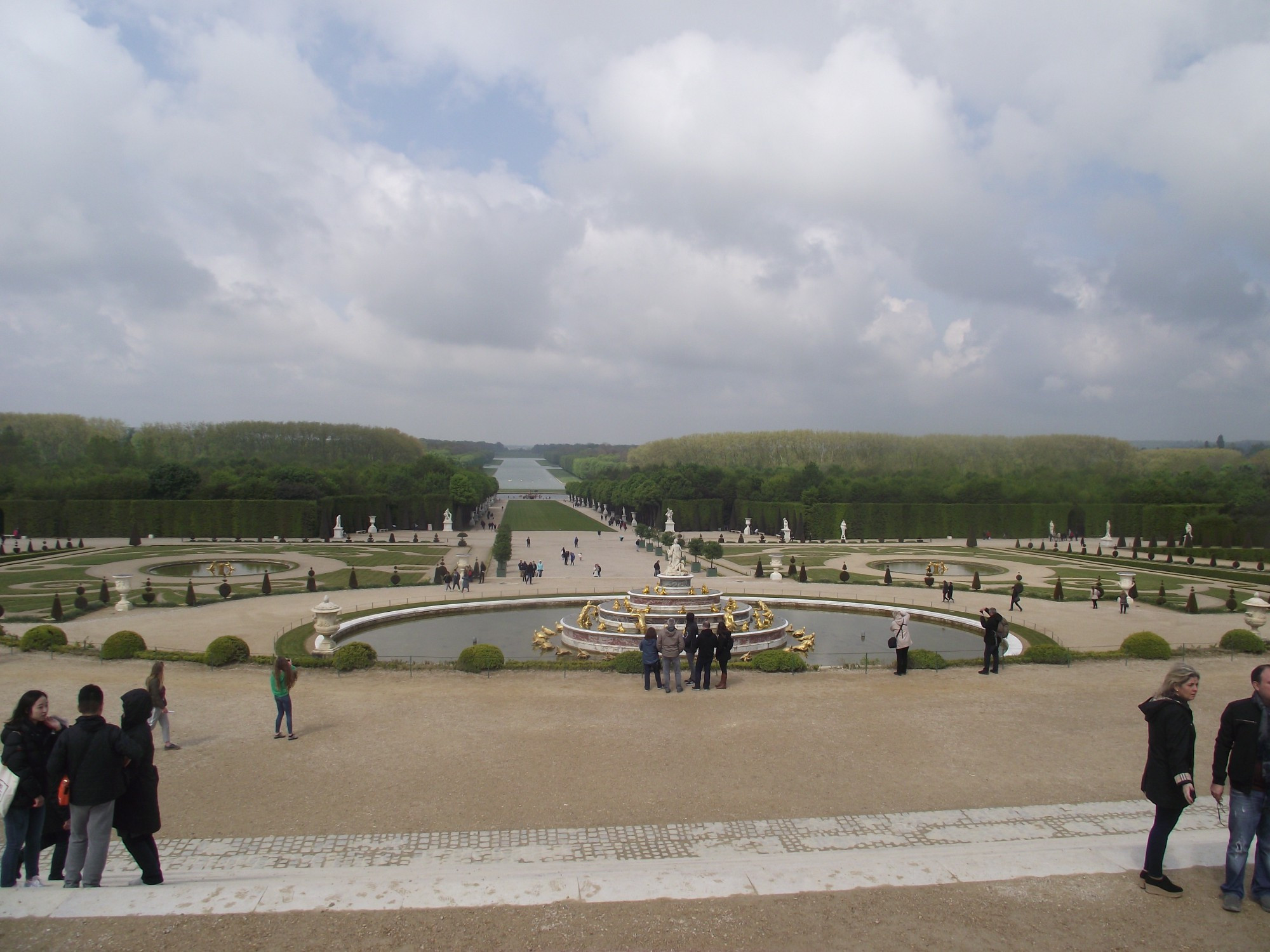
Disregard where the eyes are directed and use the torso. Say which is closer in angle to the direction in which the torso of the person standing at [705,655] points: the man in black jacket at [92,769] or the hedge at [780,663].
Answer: the hedge

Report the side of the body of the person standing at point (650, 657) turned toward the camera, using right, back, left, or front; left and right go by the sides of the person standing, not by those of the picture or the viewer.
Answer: back

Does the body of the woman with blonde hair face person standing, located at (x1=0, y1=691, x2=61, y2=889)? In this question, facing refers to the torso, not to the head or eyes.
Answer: no

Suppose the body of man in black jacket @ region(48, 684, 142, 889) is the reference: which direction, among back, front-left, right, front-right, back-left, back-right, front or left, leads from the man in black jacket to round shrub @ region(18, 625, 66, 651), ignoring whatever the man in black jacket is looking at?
front

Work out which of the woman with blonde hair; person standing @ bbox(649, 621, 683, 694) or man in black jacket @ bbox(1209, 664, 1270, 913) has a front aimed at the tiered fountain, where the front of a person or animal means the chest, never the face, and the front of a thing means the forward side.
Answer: the person standing

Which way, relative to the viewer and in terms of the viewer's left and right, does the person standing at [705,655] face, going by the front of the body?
facing away from the viewer

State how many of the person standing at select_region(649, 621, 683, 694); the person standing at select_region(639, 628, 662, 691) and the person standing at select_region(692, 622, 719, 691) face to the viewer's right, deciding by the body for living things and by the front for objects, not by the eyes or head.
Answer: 0

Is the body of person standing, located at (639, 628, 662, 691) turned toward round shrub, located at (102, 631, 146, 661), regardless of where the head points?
no

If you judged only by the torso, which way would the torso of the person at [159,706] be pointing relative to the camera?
to the viewer's right

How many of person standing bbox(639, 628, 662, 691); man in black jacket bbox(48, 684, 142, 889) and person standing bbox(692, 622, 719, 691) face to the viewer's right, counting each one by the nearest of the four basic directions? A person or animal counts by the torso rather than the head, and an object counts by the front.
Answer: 0

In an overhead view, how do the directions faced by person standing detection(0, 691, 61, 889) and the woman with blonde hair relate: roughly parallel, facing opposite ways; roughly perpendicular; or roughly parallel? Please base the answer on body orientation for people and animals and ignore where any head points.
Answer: roughly parallel

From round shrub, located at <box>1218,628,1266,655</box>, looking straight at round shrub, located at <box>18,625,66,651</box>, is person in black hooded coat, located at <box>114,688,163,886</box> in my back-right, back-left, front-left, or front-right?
front-left

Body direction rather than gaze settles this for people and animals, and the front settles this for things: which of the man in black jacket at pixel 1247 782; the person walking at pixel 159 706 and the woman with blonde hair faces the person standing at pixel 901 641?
the person walking at pixel 159 706

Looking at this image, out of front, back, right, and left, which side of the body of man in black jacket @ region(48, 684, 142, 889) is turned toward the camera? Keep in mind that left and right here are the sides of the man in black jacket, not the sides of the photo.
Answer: back

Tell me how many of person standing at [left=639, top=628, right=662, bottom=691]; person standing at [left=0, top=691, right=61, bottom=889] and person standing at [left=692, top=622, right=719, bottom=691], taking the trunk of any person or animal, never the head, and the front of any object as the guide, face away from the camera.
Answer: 2

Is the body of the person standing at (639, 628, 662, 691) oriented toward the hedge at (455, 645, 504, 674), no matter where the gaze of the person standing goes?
no

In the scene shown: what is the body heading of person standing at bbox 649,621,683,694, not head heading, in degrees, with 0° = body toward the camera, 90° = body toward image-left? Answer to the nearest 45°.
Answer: approximately 180°
